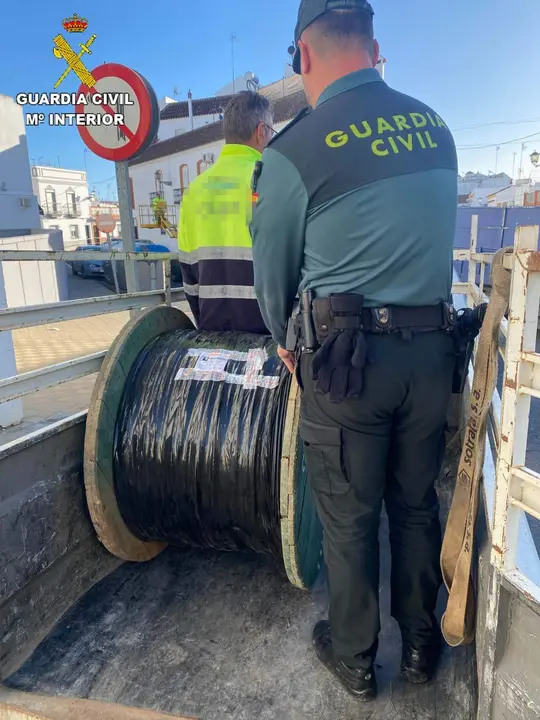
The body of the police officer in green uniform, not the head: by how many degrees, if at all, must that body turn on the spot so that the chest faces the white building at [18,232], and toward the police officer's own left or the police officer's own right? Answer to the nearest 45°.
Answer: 0° — they already face it

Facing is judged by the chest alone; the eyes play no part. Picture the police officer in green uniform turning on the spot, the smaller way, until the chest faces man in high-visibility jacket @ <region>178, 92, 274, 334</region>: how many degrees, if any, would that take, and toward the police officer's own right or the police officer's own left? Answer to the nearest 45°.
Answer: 0° — they already face them

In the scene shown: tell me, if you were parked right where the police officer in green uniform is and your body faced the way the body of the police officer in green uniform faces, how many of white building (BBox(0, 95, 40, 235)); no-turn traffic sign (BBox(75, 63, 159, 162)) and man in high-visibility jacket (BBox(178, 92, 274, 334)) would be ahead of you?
3

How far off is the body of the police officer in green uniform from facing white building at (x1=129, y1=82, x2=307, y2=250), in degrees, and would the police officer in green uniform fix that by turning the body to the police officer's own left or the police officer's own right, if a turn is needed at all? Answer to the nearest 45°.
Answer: approximately 45° to the police officer's own right

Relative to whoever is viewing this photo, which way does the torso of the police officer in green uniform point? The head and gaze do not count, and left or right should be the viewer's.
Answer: facing away from the viewer and to the left of the viewer

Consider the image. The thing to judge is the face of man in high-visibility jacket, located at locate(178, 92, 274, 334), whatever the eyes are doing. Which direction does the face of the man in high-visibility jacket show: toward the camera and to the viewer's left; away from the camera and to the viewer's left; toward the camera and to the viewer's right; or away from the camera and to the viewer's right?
away from the camera and to the viewer's right
